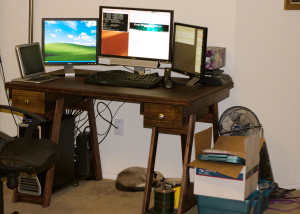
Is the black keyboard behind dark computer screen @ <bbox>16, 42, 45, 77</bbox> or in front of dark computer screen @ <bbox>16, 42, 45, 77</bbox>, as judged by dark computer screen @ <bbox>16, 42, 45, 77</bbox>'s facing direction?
in front

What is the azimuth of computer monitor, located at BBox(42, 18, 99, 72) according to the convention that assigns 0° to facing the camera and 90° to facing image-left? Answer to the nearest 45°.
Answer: approximately 0°

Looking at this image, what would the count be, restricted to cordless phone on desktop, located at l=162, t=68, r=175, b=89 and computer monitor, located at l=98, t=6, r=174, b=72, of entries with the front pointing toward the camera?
2

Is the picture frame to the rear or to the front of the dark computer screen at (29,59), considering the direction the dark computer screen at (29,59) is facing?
to the front

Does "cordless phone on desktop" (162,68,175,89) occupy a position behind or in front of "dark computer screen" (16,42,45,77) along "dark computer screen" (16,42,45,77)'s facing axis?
in front

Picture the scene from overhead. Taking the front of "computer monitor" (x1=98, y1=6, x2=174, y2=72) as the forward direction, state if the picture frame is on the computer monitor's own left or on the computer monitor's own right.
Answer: on the computer monitor's own left

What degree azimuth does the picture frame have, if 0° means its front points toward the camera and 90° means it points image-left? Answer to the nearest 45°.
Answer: approximately 0°

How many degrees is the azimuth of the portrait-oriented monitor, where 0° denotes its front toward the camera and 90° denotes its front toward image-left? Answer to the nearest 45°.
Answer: approximately 45°
